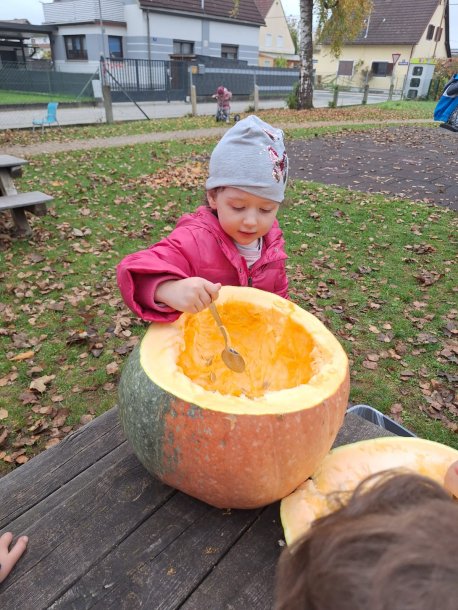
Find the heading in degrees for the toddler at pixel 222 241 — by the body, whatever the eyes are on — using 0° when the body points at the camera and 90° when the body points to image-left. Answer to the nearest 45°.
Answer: approximately 315°

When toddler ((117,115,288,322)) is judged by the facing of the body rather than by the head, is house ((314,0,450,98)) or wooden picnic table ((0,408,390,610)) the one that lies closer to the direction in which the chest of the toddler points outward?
the wooden picnic table

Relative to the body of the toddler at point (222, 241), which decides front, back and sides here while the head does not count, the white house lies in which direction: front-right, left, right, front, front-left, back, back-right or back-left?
back-left

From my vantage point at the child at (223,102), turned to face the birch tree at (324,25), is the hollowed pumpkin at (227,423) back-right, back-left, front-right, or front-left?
back-right

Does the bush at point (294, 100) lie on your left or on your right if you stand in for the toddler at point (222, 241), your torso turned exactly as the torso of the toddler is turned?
on your left

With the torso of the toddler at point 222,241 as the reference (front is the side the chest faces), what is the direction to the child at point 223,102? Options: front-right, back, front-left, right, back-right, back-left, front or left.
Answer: back-left

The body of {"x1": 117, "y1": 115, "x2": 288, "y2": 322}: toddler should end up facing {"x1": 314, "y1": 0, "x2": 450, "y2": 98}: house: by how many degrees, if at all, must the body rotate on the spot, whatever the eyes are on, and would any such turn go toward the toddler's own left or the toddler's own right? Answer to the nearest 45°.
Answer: approximately 135° to the toddler's own left

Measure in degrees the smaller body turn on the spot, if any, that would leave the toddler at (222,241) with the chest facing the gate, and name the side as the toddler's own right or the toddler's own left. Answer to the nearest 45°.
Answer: approximately 135° to the toddler's own left

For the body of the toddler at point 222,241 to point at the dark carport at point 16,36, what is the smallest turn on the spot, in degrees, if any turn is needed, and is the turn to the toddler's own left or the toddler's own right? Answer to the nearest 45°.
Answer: approximately 135° to the toddler's own right

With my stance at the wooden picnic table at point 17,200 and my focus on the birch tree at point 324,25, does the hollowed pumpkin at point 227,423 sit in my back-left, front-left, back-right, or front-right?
back-right
